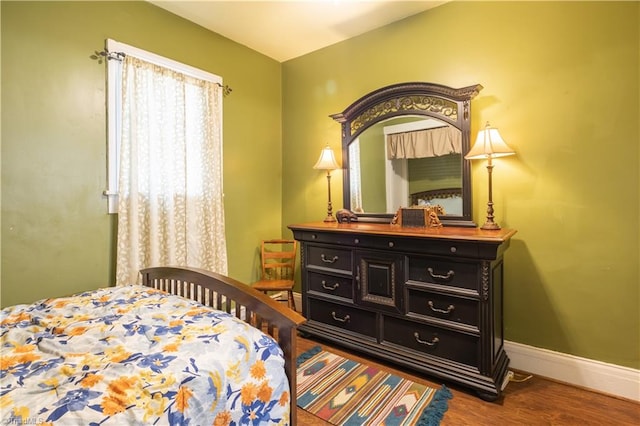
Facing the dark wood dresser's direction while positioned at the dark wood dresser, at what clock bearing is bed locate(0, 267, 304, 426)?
The bed is roughly at 12 o'clock from the dark wood dresser.

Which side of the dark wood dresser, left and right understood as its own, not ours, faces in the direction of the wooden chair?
right

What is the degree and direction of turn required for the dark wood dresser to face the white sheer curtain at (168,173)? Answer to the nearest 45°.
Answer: approximately 45° to its right

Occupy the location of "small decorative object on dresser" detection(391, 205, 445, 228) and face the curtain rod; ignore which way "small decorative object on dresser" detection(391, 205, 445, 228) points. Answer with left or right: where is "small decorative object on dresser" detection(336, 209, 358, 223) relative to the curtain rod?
right

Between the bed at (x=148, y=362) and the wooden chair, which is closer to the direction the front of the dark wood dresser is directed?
the bed

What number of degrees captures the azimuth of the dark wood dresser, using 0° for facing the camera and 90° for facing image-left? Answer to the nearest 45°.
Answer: approximately 45°
